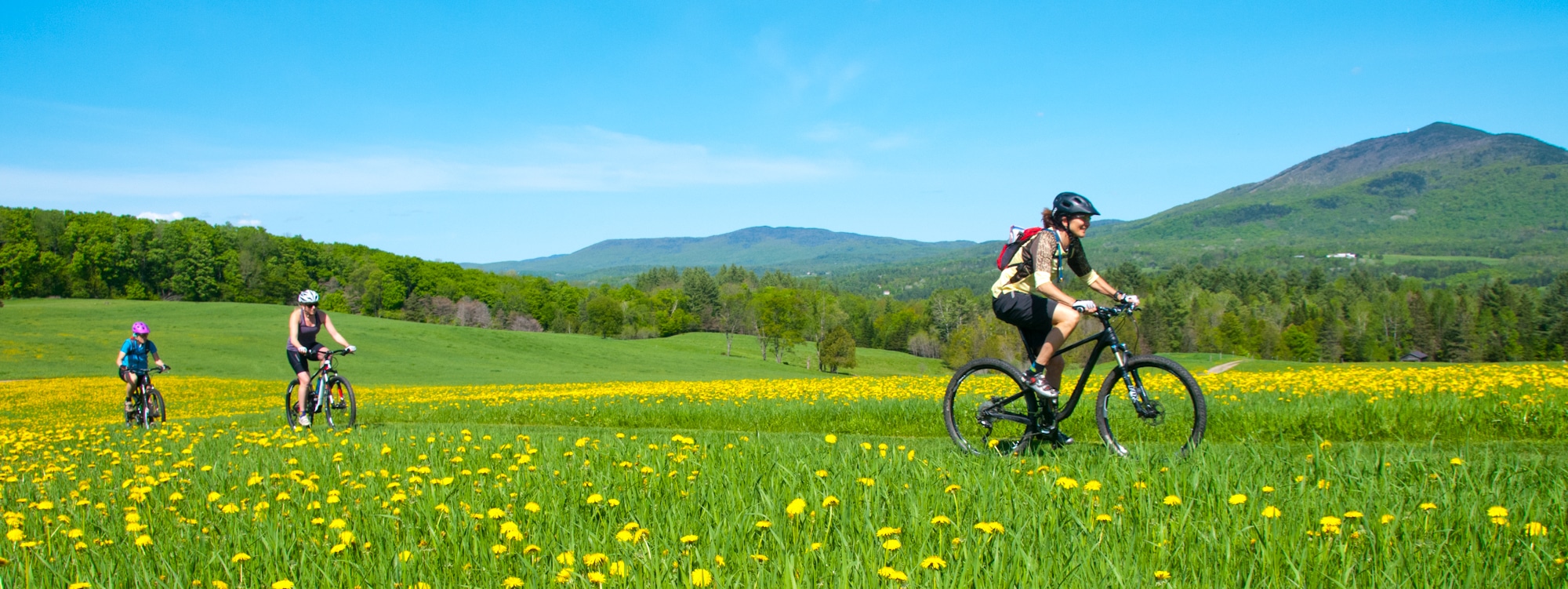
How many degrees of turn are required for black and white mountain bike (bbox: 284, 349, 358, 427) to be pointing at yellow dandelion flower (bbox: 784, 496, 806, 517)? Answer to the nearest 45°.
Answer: approximately 45° to its right

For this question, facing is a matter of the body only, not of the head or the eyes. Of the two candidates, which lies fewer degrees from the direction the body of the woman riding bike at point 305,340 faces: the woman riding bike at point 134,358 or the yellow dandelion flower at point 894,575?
the yellow dandelion flower

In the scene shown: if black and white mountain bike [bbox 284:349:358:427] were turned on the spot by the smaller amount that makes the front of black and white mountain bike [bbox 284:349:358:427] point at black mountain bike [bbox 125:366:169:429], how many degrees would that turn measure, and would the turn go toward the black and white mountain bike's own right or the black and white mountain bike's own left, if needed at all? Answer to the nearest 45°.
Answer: approximately 180°

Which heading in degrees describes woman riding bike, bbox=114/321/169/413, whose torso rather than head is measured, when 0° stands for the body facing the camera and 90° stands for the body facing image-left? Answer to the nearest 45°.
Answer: approximately 315°

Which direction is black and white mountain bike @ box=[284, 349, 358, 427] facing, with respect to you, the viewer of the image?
facing the viewer and to the right of the viewer

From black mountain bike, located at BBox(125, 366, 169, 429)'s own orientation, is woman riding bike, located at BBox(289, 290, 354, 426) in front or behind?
in front

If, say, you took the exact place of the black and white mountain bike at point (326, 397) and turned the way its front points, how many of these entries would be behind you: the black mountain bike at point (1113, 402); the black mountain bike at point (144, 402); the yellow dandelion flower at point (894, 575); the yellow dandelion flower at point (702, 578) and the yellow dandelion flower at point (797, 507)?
1

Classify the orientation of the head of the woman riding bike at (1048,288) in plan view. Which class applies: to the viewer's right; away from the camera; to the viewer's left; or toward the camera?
to the viewer's right

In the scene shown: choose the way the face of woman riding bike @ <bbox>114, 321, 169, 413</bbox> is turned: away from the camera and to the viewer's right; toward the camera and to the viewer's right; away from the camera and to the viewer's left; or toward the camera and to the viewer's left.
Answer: toward the camera and to the viewer's right

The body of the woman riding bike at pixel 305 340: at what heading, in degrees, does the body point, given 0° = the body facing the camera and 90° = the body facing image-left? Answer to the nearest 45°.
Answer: approximately 315°

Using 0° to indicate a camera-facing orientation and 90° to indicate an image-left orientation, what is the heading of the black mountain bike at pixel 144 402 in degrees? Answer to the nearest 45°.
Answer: approximately 315°

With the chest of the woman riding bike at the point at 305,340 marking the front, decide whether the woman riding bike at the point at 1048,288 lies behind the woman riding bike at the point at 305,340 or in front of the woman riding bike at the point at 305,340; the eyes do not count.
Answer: in front

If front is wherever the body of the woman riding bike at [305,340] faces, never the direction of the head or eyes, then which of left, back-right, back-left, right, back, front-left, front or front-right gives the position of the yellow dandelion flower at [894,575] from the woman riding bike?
front-right

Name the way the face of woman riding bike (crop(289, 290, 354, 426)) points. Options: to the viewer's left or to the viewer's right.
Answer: to the viewer's right
